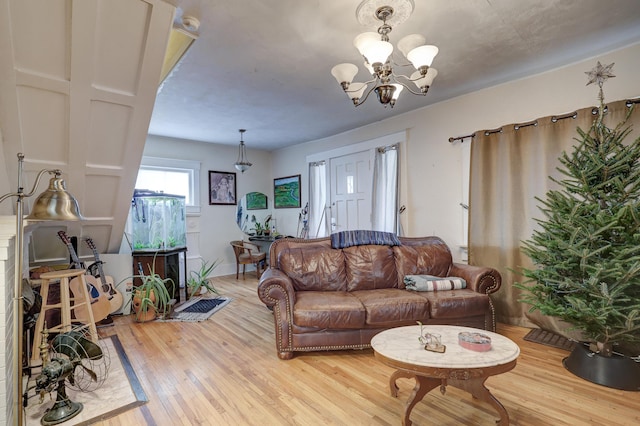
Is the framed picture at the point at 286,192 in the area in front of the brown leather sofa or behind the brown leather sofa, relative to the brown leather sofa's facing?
behind

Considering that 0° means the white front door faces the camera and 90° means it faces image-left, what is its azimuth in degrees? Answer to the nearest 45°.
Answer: approximately 45°

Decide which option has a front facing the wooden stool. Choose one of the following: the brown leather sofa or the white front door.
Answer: the white front door

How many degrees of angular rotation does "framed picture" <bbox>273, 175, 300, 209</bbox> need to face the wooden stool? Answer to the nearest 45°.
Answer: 0° — it already faces it

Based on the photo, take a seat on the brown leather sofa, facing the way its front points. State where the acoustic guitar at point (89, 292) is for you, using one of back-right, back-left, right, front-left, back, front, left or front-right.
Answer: back-right

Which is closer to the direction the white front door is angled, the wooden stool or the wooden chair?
the wooden stool

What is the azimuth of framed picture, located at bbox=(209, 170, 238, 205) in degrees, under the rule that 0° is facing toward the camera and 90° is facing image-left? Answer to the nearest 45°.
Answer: approximately 0°
